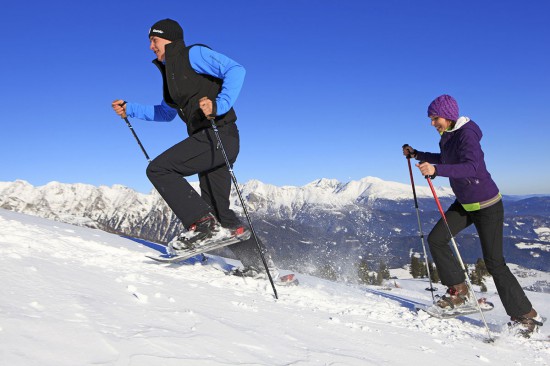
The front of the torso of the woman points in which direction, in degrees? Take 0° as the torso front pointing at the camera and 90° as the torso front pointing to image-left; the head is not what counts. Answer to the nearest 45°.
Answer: approximately 90°

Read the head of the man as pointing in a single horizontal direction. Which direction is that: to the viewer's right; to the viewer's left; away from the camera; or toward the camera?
to the viewer's left

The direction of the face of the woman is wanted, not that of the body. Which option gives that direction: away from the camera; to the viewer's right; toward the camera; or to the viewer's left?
to the viewer's left

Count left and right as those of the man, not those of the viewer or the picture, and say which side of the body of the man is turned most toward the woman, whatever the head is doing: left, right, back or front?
back

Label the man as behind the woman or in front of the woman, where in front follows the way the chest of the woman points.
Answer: in front

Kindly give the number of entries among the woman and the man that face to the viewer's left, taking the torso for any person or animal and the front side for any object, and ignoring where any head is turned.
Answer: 2

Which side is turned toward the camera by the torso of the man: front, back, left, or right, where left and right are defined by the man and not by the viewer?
left
